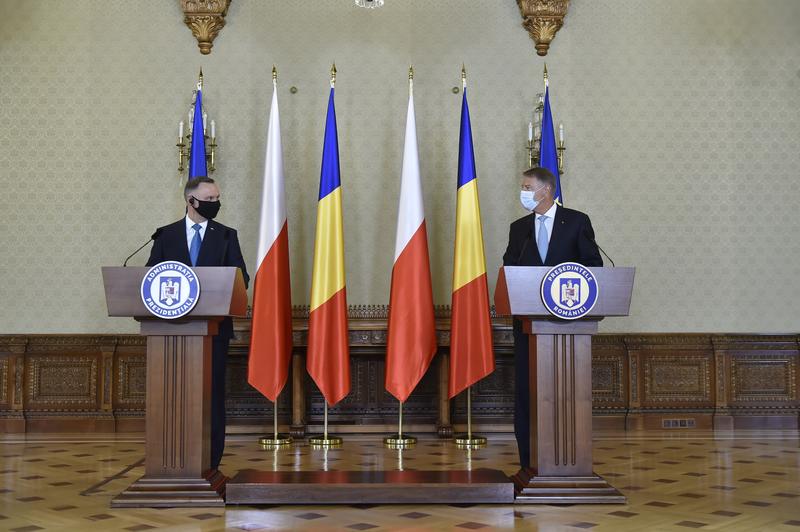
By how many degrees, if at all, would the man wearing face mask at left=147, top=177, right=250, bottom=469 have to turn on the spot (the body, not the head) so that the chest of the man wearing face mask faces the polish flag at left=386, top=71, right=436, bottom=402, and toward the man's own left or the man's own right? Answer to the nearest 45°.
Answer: approximately 135° to the man's own left

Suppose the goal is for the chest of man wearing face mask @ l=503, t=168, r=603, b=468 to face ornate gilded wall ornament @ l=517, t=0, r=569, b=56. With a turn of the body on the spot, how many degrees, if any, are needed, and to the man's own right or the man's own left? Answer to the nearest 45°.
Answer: approximately 135° to the man's own right

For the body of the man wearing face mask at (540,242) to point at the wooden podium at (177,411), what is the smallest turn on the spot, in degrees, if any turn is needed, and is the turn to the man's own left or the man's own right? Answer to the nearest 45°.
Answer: approximately 45° to the man's own right
